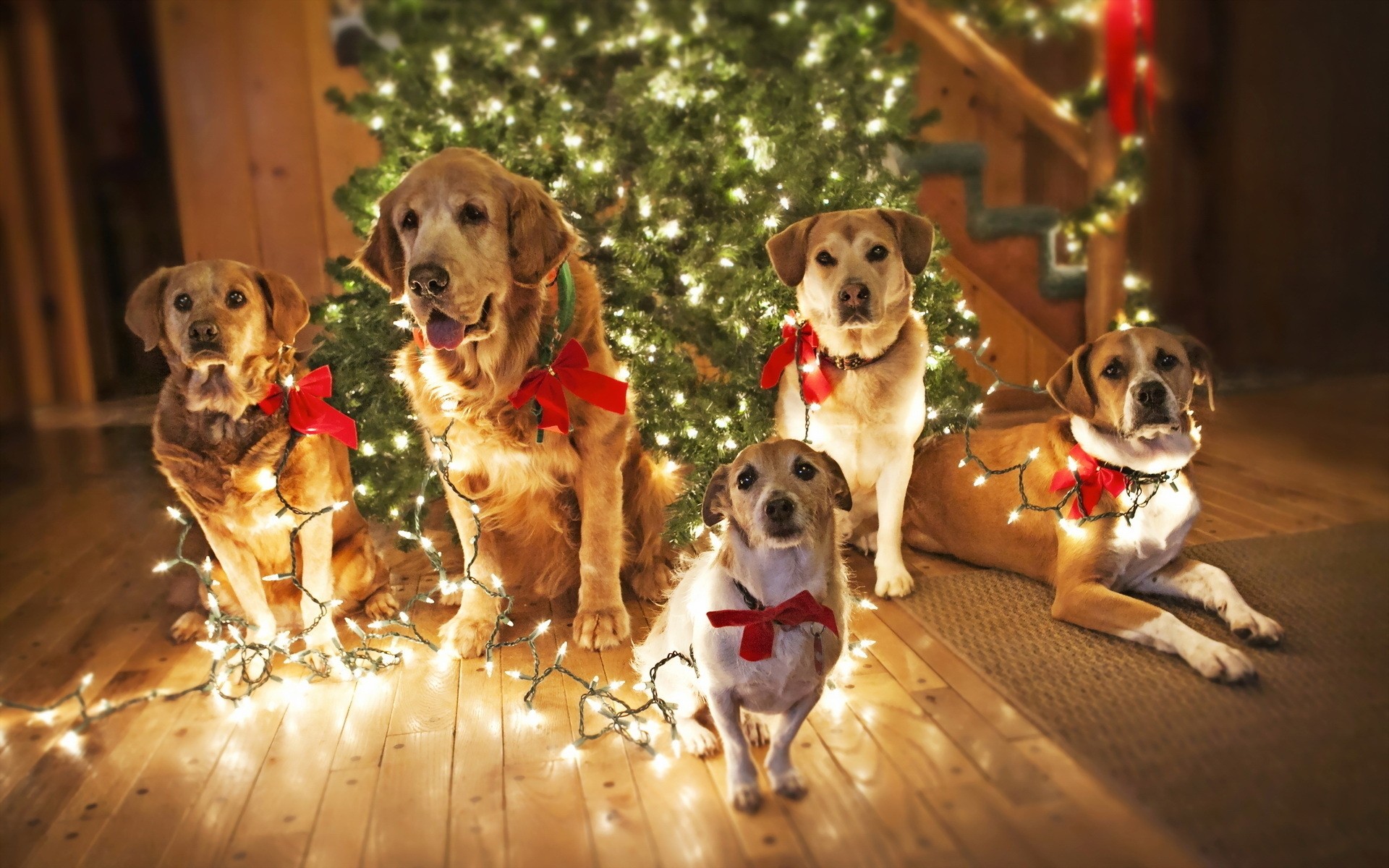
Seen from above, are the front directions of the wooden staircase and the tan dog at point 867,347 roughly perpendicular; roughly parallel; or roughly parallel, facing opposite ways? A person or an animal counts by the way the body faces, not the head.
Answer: roughly perpendicular

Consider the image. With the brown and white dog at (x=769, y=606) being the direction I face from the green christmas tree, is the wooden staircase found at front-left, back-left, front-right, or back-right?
back-left

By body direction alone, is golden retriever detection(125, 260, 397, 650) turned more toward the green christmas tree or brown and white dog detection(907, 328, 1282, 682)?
the brown and white dog

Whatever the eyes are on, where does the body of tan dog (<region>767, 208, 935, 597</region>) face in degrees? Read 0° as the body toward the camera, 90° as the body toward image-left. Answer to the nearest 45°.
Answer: approximately 0°

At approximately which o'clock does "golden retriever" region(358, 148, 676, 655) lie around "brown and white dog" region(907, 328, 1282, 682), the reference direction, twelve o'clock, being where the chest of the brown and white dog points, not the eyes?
The golden retriever is roughly at 4 o'clock from the brown and white dog.

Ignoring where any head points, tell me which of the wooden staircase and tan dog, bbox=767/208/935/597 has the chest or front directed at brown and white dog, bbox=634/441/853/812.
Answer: the tan dog

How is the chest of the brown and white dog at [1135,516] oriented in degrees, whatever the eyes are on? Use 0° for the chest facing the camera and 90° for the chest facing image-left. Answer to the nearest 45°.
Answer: approximately 315°

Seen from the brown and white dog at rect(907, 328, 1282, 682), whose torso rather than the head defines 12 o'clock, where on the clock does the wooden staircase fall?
The wooden staircase is roughly at 7 o'clock from the brown and white dog.
